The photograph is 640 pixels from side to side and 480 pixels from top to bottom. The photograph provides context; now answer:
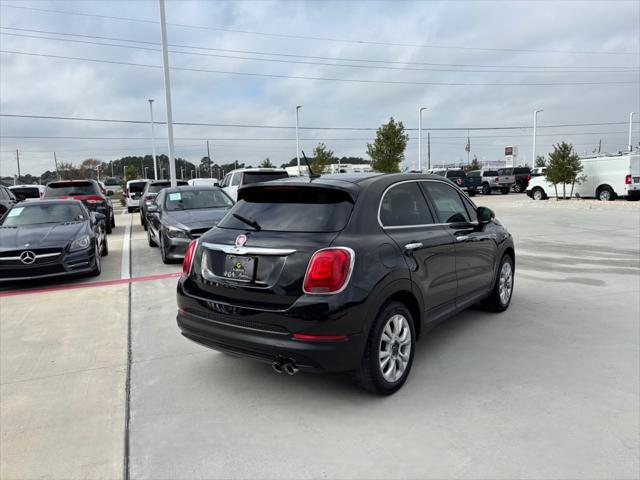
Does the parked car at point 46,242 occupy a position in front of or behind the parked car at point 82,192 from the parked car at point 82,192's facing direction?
behind

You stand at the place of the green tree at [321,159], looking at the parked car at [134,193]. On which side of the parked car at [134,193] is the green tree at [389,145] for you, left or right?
left

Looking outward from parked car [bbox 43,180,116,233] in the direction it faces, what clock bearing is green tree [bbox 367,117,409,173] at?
The green tree is roughly at 2 o'clock from the parked car.

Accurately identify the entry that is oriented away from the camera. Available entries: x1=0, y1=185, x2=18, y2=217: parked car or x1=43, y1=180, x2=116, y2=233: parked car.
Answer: x1=43, y1=180, x2=116, y2=233: parked car

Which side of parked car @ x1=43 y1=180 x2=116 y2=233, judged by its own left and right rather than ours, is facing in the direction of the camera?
back

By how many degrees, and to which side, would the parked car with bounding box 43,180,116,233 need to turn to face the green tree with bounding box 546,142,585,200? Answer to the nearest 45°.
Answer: approximately 90° to its right
